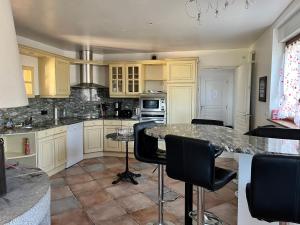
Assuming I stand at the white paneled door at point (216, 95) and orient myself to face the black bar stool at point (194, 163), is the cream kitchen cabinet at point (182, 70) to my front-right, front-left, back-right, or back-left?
front-right

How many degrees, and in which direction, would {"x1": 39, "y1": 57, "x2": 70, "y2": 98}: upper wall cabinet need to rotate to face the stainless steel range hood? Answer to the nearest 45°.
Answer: approximately 90° to its left

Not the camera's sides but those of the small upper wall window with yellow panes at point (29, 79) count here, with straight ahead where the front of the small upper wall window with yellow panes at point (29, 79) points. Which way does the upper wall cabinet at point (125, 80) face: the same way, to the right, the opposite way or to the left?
to the right

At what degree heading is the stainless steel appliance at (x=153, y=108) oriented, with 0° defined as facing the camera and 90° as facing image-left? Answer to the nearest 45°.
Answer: approximately 0°

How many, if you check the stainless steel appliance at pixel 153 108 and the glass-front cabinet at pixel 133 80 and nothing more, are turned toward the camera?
2

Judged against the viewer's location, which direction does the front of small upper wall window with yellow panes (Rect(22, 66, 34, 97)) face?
facing the viewer and to the right of the viewer

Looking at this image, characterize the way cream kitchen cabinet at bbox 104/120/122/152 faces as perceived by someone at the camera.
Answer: facing the viewer

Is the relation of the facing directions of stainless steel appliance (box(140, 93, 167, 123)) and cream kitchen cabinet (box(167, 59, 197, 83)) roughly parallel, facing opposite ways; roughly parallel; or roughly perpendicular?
roughly parallel

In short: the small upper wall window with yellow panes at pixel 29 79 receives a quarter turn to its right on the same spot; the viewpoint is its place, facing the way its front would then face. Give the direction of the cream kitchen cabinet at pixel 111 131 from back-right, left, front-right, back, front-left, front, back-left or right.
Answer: back-left

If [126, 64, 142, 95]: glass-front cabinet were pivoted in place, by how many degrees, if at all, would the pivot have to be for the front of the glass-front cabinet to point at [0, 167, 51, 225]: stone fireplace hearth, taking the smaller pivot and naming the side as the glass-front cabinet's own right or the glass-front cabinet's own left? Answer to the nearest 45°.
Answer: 0° — it already faces it

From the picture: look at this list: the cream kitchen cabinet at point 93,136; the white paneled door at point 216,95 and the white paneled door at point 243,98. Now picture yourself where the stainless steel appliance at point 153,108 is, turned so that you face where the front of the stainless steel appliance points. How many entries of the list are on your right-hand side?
1

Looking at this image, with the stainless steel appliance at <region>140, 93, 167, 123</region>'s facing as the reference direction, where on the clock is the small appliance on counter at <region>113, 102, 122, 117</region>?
The small appliance on counter is roughly at 4 o'clock from the stainless steel appliance.

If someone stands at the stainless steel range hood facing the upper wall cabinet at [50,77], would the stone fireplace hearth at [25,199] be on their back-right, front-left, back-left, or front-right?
front-left

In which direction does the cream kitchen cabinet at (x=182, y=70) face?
toward the camera

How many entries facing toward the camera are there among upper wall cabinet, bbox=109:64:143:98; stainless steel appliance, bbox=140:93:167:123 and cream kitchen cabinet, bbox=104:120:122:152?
3

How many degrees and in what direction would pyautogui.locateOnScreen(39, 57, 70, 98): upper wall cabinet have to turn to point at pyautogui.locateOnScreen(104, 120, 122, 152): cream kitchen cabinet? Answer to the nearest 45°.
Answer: approximately 45° to its left

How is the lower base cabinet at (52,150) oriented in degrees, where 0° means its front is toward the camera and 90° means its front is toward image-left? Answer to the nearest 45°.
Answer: approximately 315°

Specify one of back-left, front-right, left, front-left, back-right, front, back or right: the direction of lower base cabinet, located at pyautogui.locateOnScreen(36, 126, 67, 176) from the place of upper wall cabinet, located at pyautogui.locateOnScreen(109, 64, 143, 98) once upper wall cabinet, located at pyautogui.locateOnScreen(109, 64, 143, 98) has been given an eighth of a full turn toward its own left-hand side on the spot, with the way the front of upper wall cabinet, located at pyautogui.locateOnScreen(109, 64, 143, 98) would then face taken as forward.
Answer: right
